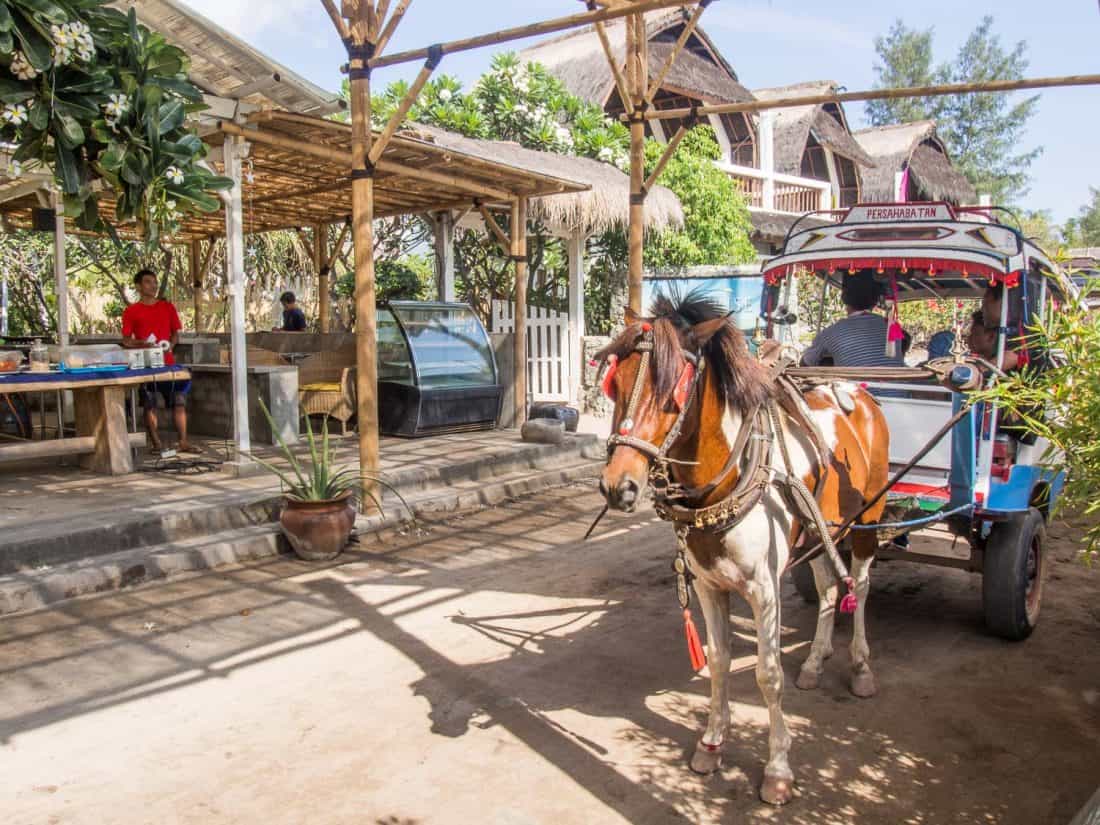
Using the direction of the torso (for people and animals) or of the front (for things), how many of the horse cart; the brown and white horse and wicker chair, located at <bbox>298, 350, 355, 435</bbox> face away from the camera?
0

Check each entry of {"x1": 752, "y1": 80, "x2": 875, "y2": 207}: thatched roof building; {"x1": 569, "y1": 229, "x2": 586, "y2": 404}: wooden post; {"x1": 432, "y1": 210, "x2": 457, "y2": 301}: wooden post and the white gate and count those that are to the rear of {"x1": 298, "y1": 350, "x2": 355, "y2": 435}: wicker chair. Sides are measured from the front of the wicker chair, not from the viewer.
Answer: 4

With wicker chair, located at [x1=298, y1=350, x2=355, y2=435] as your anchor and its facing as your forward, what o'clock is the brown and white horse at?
The brown and white horse is roughly at 10 o'clock from the wicker chair.

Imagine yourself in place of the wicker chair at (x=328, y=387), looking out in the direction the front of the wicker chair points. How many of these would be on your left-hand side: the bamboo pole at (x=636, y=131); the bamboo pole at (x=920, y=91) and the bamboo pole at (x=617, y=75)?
3

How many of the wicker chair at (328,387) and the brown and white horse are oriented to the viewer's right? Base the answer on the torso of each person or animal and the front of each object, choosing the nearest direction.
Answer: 0

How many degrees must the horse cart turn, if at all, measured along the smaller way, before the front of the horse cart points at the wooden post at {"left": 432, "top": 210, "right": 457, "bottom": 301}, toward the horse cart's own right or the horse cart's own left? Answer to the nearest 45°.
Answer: approximately 90° to the horse cart's own right

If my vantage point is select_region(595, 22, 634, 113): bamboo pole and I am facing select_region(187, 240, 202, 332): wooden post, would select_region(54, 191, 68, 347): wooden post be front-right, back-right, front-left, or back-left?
front-left

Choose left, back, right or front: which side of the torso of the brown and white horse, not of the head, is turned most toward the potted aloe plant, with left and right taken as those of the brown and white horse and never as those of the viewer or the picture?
right

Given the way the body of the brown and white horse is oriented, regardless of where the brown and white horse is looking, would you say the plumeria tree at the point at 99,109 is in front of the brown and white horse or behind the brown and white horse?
in front

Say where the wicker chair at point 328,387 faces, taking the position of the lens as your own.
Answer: facing the viewer and to the left of the viewer

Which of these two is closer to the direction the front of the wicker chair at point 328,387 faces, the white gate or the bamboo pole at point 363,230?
the bamboo pole

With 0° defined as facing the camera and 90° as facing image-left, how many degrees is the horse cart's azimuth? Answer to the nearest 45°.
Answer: approximately 45°

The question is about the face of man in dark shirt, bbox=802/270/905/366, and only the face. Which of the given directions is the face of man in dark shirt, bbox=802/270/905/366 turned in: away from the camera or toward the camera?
away from the camera

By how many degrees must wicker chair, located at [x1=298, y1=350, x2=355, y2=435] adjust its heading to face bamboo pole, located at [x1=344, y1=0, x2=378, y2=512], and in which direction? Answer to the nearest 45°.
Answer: approximately 45° to its left

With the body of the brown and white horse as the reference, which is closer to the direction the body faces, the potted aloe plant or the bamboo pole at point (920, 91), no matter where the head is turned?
the potted aloe plant
